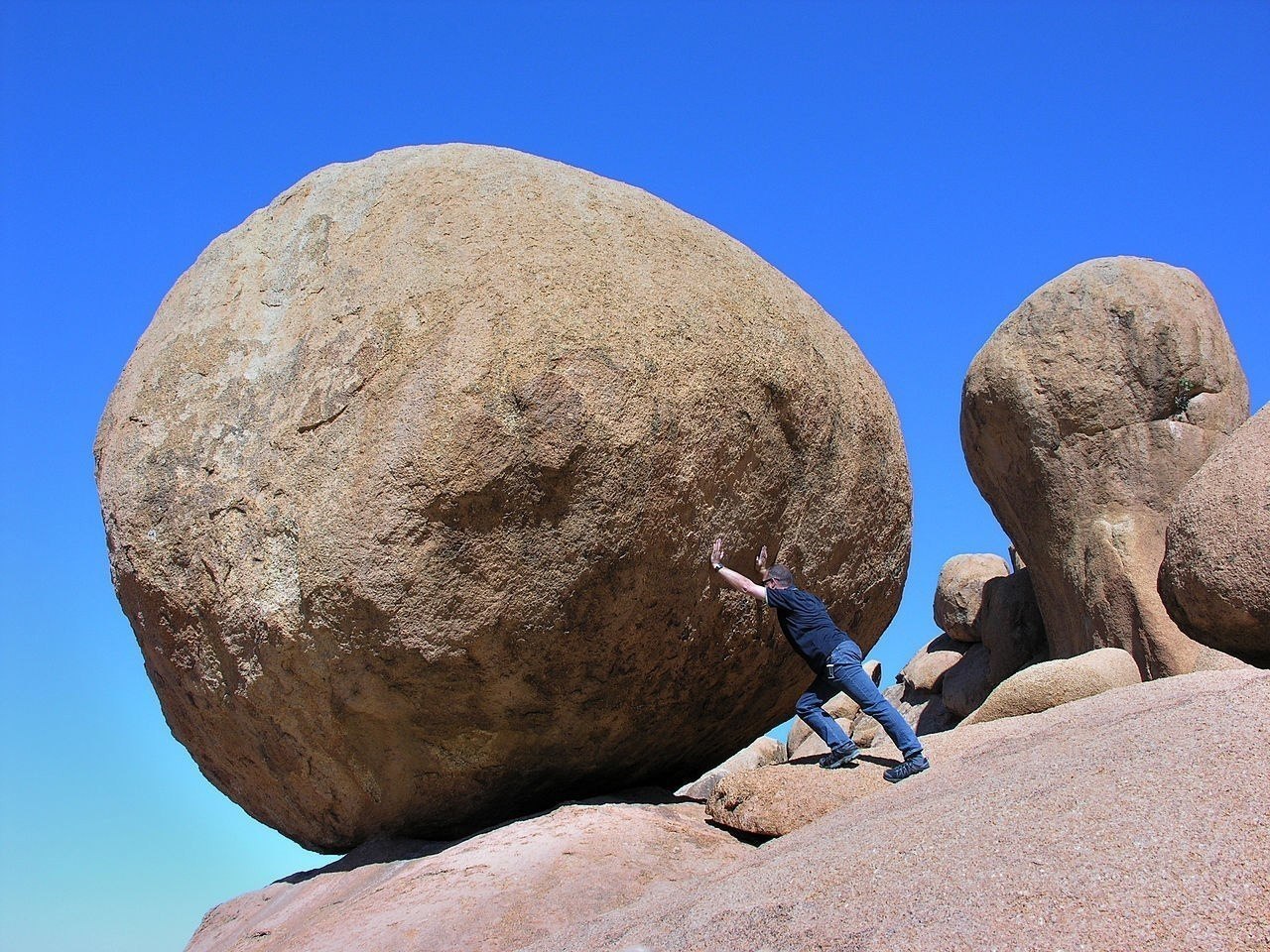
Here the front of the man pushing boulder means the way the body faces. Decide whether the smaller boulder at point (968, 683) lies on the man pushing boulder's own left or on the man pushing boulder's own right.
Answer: on the man pushing boulder's own right

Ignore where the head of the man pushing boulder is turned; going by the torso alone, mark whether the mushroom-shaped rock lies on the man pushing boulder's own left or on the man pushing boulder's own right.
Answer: on the man pushing boulder's own right

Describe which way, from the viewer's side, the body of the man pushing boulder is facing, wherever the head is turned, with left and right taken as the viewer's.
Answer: facing away from the viewer and to the left of the viewer

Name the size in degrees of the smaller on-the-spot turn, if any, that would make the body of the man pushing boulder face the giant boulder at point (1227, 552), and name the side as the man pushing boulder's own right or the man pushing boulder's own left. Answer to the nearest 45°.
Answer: approximately 90° to the man pushing boulder's own right

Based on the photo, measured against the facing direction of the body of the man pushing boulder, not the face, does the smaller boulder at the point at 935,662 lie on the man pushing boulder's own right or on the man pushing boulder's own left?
on the man pushing boulder's own right

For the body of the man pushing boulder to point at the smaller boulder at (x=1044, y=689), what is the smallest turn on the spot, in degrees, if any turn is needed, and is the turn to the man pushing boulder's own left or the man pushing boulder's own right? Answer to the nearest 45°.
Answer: approximately 90° to the man pushing boulder's own right
